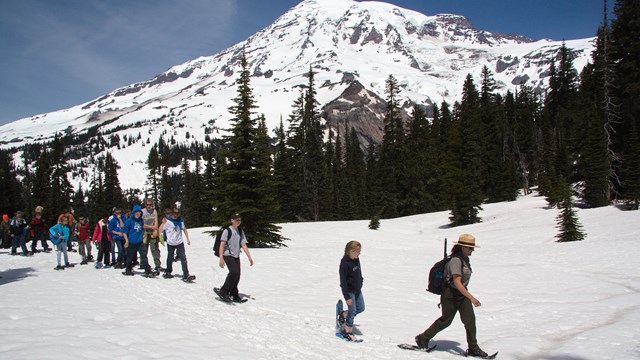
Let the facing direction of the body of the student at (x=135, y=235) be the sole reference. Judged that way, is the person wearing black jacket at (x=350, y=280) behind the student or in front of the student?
in front

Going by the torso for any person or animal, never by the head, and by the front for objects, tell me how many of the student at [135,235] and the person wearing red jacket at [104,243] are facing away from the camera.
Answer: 0

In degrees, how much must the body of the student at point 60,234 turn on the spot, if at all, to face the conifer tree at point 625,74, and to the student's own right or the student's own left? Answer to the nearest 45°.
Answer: approximately 45° to the student's own left

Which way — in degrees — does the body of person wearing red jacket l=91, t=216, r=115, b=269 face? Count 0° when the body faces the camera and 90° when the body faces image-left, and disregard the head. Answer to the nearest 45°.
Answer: approximately 315°

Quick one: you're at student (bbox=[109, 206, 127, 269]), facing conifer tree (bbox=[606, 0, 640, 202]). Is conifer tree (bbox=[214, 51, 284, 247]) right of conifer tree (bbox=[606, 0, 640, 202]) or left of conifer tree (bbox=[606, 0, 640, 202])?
left

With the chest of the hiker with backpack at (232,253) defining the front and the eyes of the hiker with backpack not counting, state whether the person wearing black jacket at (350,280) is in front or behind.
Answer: in front

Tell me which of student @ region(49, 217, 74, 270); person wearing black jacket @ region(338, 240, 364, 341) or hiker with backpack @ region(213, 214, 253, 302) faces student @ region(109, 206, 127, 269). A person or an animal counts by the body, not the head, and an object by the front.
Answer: student @ region(49, 217, 74, 270)

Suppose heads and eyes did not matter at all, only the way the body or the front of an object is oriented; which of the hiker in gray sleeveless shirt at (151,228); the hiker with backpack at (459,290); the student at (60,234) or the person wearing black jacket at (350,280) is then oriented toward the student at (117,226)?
the student at (60,234)
